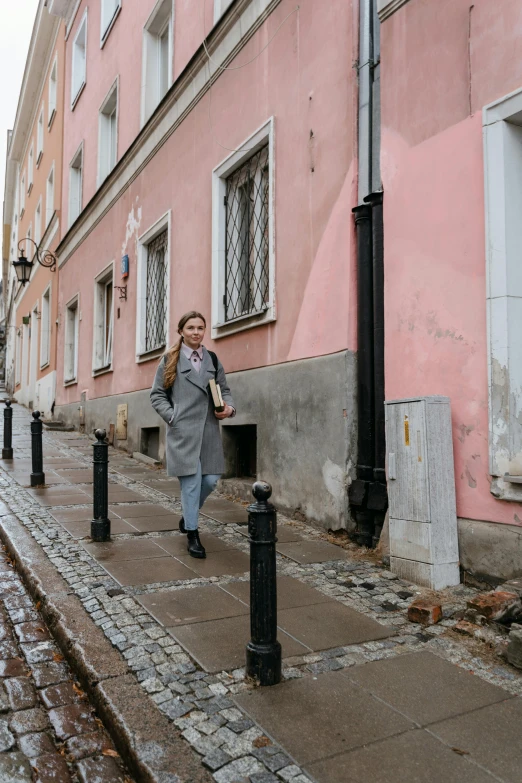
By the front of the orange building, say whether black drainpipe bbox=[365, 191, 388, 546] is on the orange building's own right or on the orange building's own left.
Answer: on the orange building's own left

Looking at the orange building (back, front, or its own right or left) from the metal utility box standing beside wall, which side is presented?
left

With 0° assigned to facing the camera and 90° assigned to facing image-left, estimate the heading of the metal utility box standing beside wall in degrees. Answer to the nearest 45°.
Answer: approximately 45°

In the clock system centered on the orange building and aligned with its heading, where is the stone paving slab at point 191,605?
The stone paving slab is roughly at 9 o'clock from the orange building.

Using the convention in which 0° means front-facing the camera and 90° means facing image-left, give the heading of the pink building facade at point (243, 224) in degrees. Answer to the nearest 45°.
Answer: approximately 45°

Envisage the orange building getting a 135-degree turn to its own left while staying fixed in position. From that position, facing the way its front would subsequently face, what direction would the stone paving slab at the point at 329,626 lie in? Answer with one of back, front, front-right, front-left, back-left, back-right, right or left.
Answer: front-right

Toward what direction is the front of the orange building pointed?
to the viewer's left

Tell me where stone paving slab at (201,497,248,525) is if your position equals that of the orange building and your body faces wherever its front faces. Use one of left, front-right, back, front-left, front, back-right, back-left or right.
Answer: left

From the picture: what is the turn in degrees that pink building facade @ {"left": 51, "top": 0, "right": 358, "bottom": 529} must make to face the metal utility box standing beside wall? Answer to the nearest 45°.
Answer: approximately 45° to its left

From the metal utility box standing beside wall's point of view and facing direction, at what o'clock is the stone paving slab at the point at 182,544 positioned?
The stone paving slab is roughly at 2 o'clock from the metal utility box standing beside wall.

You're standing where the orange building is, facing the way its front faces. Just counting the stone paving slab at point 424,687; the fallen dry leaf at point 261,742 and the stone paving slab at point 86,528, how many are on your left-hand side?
3

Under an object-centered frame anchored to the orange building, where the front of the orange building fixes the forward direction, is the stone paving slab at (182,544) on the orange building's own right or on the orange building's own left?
on the orange building's own left

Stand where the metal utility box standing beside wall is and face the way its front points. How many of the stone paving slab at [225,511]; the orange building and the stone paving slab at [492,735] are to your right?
2

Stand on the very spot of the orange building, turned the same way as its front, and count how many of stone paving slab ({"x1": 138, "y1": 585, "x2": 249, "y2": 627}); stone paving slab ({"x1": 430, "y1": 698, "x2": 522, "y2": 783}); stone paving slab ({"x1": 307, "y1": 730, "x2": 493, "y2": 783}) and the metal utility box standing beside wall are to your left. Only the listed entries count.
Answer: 4

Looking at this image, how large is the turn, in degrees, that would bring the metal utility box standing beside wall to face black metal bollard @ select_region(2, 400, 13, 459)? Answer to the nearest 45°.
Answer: approximately 90° to its right

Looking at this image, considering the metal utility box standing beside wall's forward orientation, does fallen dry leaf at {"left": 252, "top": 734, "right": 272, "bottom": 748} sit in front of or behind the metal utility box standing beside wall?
in front
